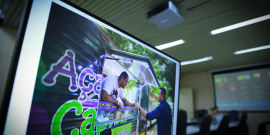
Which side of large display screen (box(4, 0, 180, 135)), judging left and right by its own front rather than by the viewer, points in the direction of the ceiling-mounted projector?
left

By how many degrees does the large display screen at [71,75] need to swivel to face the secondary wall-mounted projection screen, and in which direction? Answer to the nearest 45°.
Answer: approximately 90° to its left

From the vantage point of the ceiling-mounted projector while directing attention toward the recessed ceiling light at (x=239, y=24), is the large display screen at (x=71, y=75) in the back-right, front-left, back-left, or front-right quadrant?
back-right

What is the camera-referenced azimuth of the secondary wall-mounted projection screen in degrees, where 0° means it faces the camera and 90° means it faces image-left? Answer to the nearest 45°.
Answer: approximately 45°

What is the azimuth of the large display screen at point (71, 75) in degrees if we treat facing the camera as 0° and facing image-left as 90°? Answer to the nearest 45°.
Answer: approximately 315°
